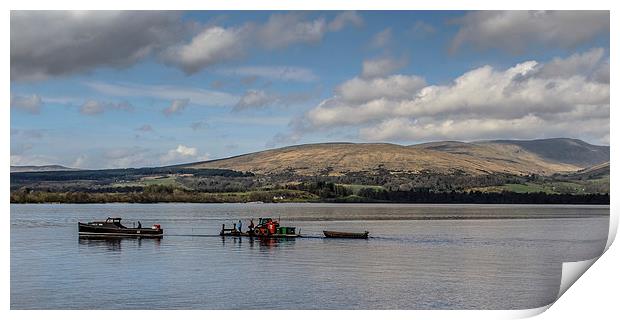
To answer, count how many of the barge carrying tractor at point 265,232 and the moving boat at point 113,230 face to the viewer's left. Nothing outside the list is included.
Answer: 2

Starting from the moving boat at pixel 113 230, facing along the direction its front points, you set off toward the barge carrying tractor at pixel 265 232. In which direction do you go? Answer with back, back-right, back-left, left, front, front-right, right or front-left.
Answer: back

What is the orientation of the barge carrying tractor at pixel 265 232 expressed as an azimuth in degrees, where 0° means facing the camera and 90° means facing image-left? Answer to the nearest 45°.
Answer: approximately 90°

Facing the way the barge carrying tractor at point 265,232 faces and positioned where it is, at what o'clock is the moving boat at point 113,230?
The moving boat is roughly at 12 o'clock from the barge carrying tractor.

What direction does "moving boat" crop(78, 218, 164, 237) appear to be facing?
to the viewer's left
